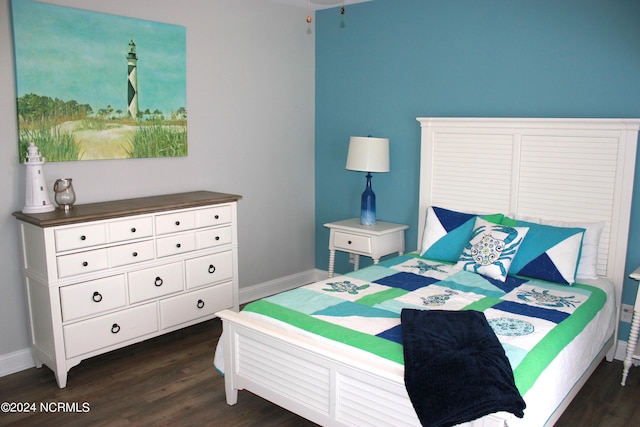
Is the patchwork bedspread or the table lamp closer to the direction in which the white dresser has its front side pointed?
the patchwork bedspread

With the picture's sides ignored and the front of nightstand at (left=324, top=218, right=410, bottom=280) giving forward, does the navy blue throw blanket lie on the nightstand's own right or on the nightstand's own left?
on the nightstand's own left

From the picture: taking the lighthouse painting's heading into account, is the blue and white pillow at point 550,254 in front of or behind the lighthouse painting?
in front

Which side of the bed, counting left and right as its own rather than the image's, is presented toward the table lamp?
right

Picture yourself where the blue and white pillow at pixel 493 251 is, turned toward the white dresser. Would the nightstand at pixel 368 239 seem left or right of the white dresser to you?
right

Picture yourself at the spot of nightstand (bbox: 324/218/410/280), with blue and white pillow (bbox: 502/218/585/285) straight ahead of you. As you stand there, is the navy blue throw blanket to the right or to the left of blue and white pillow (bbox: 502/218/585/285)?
right

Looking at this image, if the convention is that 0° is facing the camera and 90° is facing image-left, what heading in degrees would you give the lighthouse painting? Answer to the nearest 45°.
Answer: approximately 315°

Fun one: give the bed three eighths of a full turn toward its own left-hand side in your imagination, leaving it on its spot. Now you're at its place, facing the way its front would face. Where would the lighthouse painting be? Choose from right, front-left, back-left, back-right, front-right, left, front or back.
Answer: back

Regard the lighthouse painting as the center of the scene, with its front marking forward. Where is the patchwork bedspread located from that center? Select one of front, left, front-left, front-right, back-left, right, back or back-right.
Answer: front

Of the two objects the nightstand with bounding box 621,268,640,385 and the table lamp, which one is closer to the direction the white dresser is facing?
the nightstand

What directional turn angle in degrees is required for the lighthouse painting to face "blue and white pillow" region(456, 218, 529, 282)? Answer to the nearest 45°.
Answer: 0° — it already faces it

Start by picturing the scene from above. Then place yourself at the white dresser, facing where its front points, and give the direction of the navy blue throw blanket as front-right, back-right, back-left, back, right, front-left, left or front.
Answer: front

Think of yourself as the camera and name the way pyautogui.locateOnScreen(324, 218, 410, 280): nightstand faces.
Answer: facing the viewer and to the left of the viewer

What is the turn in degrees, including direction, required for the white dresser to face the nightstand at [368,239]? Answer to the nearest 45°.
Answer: approximately 45° to its left
